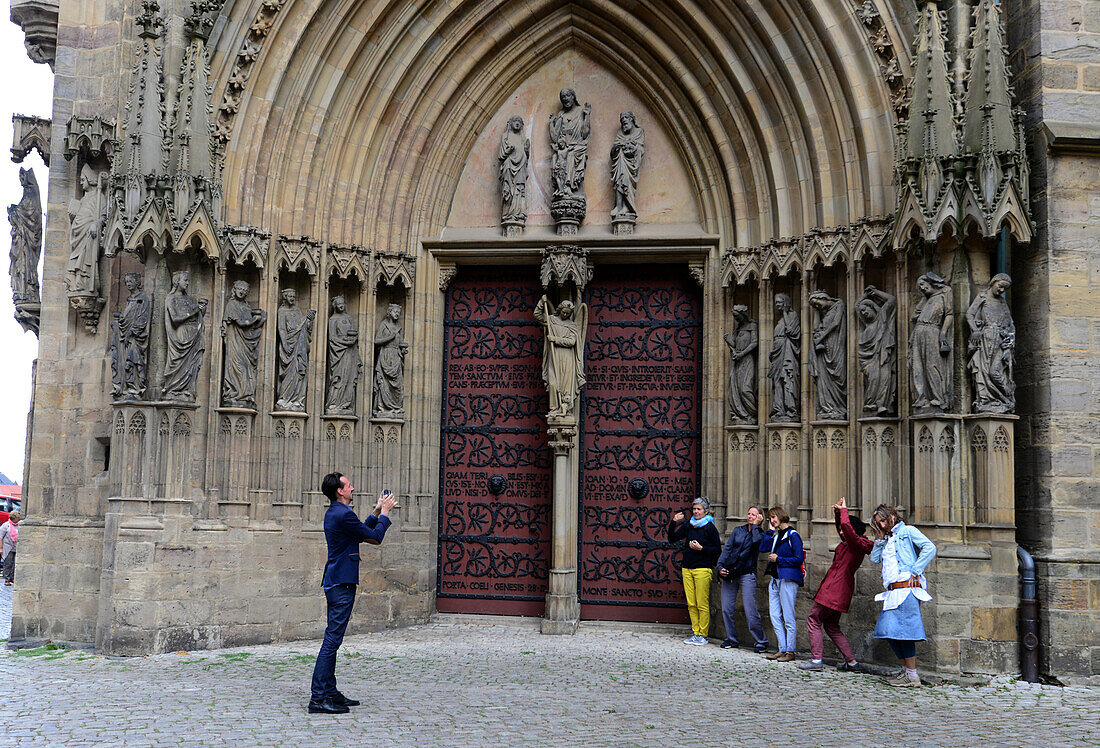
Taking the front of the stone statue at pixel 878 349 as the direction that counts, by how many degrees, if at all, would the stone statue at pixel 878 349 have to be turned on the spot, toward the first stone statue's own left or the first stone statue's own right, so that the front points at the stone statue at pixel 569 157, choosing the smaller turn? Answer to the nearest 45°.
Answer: approximately 45° to the first stone statue's own right

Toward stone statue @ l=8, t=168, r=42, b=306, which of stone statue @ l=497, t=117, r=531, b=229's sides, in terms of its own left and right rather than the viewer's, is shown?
right

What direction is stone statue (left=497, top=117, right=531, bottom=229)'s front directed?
toward the camera

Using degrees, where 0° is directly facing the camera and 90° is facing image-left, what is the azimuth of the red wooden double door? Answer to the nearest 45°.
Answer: approximately 0°

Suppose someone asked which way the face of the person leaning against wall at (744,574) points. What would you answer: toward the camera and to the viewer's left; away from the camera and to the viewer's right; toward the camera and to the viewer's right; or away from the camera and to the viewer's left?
toward the camera and to the viewer's left

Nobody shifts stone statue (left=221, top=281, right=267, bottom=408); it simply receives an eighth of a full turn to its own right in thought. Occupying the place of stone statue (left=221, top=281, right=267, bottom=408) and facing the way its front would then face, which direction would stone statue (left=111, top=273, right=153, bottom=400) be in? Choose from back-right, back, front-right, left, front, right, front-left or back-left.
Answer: right

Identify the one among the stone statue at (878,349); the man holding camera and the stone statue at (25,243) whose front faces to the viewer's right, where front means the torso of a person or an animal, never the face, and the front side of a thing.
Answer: the man holding camera

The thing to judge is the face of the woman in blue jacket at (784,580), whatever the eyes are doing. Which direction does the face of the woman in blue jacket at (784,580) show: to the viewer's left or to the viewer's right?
to the viewer's left

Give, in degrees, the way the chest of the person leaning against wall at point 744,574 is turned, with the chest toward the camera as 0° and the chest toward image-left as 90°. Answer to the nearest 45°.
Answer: approximately 45°

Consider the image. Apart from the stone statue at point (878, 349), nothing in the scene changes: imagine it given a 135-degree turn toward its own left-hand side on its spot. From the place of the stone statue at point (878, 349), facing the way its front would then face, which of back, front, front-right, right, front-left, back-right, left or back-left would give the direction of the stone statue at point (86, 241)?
back

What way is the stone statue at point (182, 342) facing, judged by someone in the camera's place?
facing the viewer and to the right of the viewer

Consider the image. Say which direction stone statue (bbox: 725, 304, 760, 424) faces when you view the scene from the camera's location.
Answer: facing the viewer and to the left of the viewer

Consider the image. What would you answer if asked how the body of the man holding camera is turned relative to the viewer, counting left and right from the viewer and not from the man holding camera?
facing to the right of the viewer

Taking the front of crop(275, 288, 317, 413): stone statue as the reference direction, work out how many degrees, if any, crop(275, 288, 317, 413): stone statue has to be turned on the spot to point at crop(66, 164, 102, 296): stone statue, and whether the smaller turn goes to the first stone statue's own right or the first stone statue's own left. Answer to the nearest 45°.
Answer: approximately 135° to the first stone statue's own right

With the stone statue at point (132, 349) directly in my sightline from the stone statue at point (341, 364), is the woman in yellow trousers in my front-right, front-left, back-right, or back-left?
back-left

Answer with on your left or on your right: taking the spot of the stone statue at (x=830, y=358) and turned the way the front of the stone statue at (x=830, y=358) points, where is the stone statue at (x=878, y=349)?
on your left

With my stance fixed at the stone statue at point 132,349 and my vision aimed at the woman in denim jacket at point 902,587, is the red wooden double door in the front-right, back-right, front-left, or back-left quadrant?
front-left

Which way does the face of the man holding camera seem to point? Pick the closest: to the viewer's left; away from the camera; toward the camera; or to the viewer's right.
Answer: to the viewer's right

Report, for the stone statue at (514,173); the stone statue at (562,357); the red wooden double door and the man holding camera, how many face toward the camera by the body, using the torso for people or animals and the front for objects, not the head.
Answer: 3
